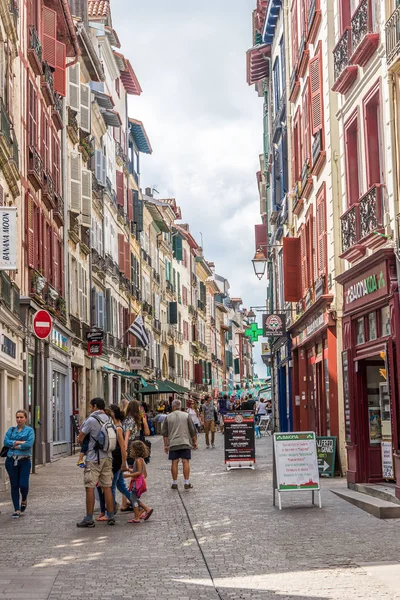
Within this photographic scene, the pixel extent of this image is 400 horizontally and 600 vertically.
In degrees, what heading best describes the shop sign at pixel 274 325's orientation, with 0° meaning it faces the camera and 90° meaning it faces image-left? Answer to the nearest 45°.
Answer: approximately 0°

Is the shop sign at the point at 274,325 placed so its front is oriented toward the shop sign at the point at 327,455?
yes

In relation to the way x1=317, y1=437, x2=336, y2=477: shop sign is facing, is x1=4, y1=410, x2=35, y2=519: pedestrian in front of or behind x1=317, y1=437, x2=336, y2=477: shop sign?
in front

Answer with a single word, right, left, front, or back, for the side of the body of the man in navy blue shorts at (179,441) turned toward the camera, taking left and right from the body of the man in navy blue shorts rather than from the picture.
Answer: back

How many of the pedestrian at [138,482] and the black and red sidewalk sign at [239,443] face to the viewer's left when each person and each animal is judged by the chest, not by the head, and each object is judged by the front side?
1

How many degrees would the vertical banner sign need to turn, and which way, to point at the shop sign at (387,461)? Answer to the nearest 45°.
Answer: approximately 45° to its left

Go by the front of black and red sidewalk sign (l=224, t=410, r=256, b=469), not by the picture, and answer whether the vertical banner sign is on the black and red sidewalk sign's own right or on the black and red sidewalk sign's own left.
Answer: on the black and red sidewalk sign's own right

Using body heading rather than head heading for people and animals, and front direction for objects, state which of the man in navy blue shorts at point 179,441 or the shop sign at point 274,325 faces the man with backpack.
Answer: the shop sign

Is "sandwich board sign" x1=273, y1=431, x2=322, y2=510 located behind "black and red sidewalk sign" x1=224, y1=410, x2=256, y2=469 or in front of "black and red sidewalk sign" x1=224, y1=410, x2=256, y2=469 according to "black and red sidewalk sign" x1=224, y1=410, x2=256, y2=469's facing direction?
in front
